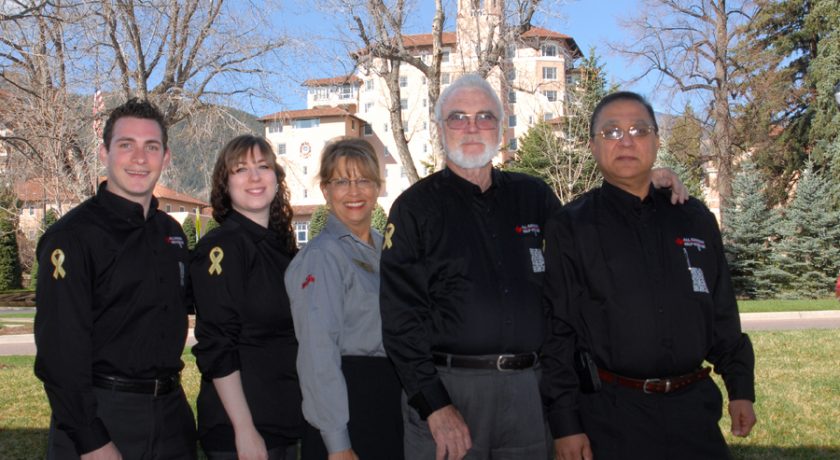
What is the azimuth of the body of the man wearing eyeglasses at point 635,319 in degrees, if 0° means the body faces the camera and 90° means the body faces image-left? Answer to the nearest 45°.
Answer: approximately 0°

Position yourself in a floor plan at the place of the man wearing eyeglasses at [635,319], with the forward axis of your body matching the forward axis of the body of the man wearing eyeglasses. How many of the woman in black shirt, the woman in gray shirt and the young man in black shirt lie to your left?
0

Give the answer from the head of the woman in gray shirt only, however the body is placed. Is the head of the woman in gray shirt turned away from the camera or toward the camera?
toward the camera

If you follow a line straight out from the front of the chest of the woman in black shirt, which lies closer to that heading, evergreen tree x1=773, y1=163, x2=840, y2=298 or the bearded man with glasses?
the bearded man with glasses

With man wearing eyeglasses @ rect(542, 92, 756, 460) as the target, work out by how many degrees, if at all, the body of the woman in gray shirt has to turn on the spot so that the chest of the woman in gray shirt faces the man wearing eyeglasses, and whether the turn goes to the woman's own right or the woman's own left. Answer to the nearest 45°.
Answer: approximately 45° to the woman's own left

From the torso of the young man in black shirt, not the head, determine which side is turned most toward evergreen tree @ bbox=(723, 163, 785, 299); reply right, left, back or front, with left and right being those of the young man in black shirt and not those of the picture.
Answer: left

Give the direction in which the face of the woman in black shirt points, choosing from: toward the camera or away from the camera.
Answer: toward the camera

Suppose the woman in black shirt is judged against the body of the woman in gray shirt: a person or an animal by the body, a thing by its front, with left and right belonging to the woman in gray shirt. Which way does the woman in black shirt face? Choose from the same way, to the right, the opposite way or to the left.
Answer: the same way

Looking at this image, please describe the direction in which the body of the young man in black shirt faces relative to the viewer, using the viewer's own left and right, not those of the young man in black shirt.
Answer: facing the viewer and to the right of the viewer

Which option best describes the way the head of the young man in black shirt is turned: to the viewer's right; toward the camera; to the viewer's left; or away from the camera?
toward the camera

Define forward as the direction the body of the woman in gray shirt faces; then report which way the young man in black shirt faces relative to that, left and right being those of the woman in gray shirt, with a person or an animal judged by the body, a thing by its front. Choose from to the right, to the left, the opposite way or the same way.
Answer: the same way

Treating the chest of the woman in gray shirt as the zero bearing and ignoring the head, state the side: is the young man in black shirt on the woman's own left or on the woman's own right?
on the woman's own right

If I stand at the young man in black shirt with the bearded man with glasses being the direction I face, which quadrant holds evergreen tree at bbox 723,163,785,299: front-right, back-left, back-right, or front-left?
front-left

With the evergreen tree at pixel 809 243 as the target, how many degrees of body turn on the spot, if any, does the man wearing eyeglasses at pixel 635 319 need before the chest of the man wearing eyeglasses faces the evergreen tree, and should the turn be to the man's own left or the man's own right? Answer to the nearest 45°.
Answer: approximately 180°

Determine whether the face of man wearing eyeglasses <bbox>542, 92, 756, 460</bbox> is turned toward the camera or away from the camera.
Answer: toward the camera

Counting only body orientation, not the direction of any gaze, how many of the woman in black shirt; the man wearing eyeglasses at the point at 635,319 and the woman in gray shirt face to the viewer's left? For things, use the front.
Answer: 0

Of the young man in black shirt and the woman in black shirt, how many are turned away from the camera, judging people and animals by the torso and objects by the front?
0

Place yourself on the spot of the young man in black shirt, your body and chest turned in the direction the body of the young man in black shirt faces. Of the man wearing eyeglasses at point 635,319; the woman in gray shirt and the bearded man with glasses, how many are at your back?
0

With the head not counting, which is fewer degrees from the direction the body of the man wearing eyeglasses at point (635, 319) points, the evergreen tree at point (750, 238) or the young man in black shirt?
the young man in black shirt

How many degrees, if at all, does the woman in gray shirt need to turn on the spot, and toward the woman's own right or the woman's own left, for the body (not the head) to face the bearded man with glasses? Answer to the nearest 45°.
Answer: approximately 45° to the woman's own left
